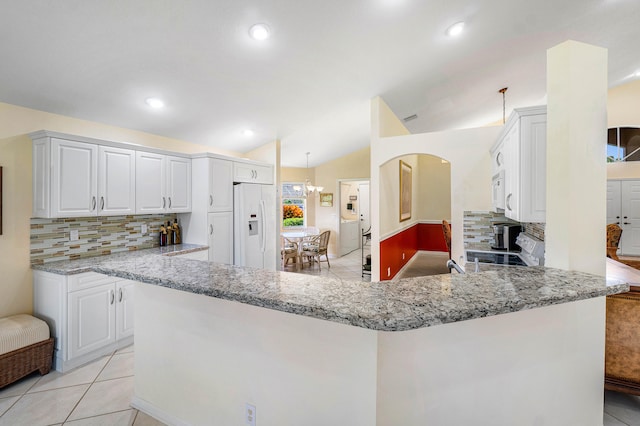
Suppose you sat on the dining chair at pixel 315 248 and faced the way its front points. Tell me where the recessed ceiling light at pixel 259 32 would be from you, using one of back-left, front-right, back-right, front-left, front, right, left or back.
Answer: back-left

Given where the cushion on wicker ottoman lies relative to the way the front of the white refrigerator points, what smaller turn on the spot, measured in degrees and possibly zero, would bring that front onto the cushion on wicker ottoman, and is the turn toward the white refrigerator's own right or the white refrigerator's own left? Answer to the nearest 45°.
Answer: approximately 90° to the white refrigerator's own right

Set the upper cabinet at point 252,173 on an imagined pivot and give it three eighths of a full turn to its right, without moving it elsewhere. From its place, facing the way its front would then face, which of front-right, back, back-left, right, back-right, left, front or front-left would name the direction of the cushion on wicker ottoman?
front-left

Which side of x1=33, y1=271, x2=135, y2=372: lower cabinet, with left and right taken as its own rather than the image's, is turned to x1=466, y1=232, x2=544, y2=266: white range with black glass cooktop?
front

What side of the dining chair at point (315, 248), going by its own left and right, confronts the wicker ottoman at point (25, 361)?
left

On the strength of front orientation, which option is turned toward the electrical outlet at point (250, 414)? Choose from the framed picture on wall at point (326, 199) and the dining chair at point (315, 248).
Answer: the framed picture on wall

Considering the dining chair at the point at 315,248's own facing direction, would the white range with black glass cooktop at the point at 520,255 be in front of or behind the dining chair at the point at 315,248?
behind

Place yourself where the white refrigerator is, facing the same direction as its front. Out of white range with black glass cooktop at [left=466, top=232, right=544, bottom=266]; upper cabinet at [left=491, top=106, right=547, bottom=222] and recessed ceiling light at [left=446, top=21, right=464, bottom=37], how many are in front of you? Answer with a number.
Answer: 3

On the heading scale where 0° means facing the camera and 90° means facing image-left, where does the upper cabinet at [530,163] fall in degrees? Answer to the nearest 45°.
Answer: approximately 90°
